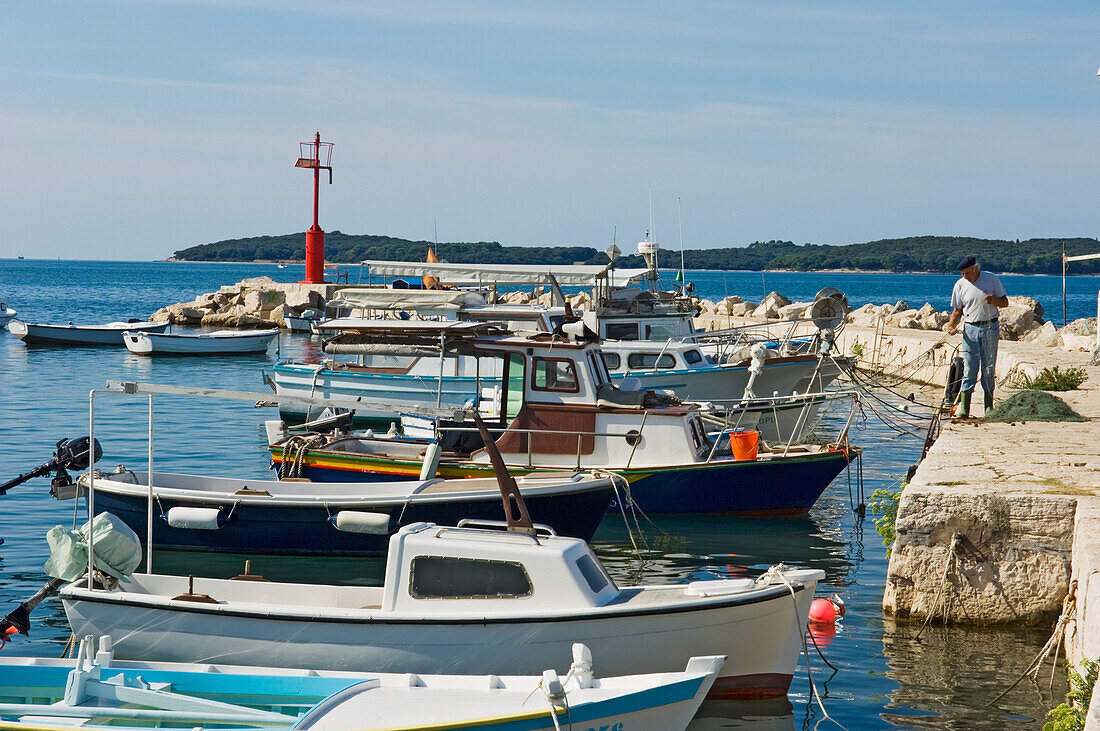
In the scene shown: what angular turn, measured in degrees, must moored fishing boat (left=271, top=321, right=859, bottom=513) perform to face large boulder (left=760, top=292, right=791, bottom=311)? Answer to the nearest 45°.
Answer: approximately 90° to its left

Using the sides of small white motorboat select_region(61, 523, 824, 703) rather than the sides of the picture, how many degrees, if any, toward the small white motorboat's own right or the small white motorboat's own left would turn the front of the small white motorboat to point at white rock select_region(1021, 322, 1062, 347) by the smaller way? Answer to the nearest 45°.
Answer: approximately 45° to the small white motorboat's own left

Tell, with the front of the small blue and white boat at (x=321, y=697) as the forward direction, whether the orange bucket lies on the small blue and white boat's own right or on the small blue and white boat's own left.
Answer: on the small blue and white boat's own left

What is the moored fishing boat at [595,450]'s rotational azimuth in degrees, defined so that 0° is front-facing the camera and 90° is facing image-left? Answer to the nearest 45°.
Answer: approximately 270°

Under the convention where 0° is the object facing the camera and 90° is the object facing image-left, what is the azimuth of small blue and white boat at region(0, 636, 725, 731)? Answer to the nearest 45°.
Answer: approximately 270°

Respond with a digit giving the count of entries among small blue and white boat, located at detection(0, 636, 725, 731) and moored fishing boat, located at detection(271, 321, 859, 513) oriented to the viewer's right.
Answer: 2

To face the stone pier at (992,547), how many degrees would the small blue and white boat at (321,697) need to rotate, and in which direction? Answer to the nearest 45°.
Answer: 0° — it already faces it

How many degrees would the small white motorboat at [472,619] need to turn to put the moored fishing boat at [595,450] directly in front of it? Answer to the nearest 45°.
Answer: approximately 90° to its left

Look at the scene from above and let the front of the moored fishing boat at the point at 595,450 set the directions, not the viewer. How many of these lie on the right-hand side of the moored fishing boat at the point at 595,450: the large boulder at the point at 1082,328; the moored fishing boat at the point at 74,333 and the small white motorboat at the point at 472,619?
1

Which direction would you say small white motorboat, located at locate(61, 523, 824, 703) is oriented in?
to the viewer's right

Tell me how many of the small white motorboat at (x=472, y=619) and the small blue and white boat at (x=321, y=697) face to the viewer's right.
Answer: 2
